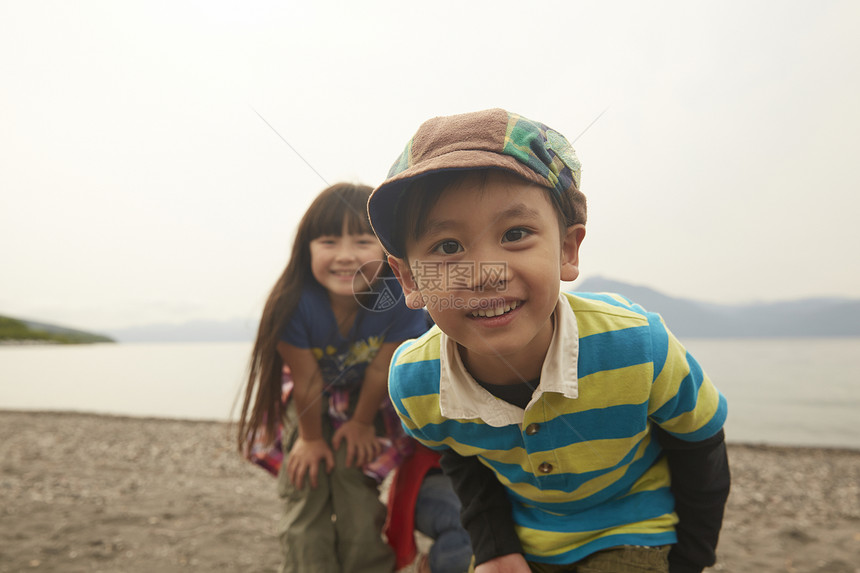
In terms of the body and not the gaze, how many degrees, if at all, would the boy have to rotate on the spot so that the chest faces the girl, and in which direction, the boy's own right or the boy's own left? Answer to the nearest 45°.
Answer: approximately 135° to the boy's own right

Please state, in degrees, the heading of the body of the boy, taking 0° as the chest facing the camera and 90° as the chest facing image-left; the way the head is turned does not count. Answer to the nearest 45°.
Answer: approximately 0°

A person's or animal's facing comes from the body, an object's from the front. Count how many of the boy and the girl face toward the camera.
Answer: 2
